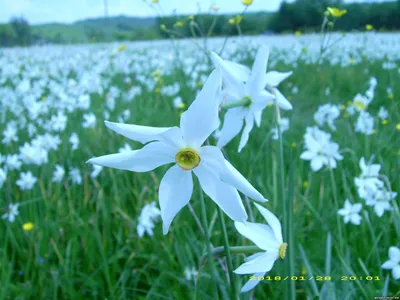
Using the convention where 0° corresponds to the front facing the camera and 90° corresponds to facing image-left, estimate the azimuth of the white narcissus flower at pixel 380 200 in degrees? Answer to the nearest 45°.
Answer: approximately 0°

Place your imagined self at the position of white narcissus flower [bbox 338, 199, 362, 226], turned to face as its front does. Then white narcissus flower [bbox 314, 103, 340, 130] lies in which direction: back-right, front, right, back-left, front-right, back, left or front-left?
back

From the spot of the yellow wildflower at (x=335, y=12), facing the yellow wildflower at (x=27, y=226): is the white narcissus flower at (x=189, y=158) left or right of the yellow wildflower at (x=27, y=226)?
left

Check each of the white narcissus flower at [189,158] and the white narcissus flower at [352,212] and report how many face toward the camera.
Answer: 2

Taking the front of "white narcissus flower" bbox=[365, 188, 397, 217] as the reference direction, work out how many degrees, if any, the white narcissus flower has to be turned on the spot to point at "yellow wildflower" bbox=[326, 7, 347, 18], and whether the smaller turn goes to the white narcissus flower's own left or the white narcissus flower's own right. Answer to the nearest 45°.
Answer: approximately 180°

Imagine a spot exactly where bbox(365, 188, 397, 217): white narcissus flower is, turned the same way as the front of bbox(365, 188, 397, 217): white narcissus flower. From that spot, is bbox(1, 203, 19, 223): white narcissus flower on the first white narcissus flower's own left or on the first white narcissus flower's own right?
on the first white narcissus flower's own right
